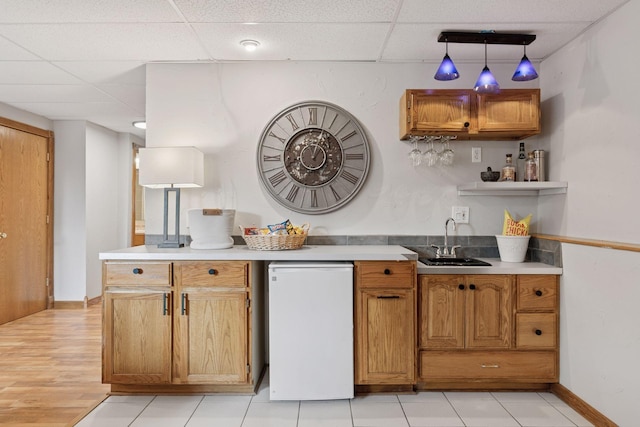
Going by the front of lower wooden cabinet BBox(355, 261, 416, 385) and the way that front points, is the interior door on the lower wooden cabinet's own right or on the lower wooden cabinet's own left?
on the lower wooden cabinet's own right

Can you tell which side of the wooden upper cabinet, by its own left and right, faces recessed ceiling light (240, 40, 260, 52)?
right

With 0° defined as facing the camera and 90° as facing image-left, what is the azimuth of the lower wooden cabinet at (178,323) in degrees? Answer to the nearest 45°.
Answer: approximately 0°

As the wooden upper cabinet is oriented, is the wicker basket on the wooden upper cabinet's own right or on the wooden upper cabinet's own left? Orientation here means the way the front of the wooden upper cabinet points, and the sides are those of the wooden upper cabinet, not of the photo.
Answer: on the wooden upper cabinet's own right

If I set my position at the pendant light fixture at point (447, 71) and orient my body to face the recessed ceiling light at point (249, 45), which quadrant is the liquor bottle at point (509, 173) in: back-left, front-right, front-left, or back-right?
back-right

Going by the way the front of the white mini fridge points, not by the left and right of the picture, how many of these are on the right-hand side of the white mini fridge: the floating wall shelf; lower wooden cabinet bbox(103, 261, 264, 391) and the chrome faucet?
1

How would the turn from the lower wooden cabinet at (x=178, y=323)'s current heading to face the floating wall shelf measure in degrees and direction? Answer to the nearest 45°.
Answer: approximately 90° to its left

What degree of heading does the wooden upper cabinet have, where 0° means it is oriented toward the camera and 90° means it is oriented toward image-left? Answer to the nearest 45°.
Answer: approximately 0°
